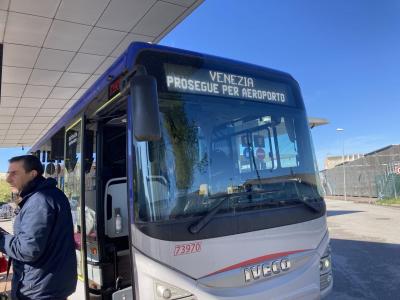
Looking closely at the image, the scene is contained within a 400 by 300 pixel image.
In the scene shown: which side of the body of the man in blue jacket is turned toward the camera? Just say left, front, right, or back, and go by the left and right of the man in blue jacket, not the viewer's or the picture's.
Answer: left

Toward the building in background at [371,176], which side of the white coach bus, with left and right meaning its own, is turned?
left

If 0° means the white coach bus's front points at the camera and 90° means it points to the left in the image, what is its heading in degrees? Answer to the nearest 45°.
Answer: approximately 315°
